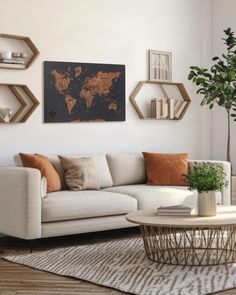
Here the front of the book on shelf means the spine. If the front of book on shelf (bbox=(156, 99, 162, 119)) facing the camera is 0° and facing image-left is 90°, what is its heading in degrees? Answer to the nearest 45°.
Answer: approximately 0°

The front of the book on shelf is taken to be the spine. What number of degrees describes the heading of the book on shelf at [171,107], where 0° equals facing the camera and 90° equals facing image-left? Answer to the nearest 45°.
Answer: approximately 0°
